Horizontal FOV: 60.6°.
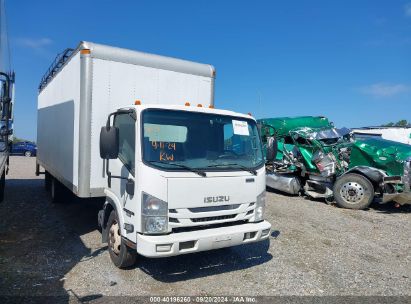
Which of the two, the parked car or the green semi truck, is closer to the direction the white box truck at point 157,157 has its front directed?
the green semi truck

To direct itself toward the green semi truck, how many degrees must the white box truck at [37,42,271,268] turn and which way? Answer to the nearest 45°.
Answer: approximately 90° to its left

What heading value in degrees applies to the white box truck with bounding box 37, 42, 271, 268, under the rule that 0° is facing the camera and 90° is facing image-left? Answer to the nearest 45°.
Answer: approximately 315°

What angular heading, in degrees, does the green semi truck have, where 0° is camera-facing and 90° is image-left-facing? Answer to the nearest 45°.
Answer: approximately 315°

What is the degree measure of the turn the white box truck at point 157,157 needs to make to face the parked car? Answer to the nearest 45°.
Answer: approximately 135° to its left

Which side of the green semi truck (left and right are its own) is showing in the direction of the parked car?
back
